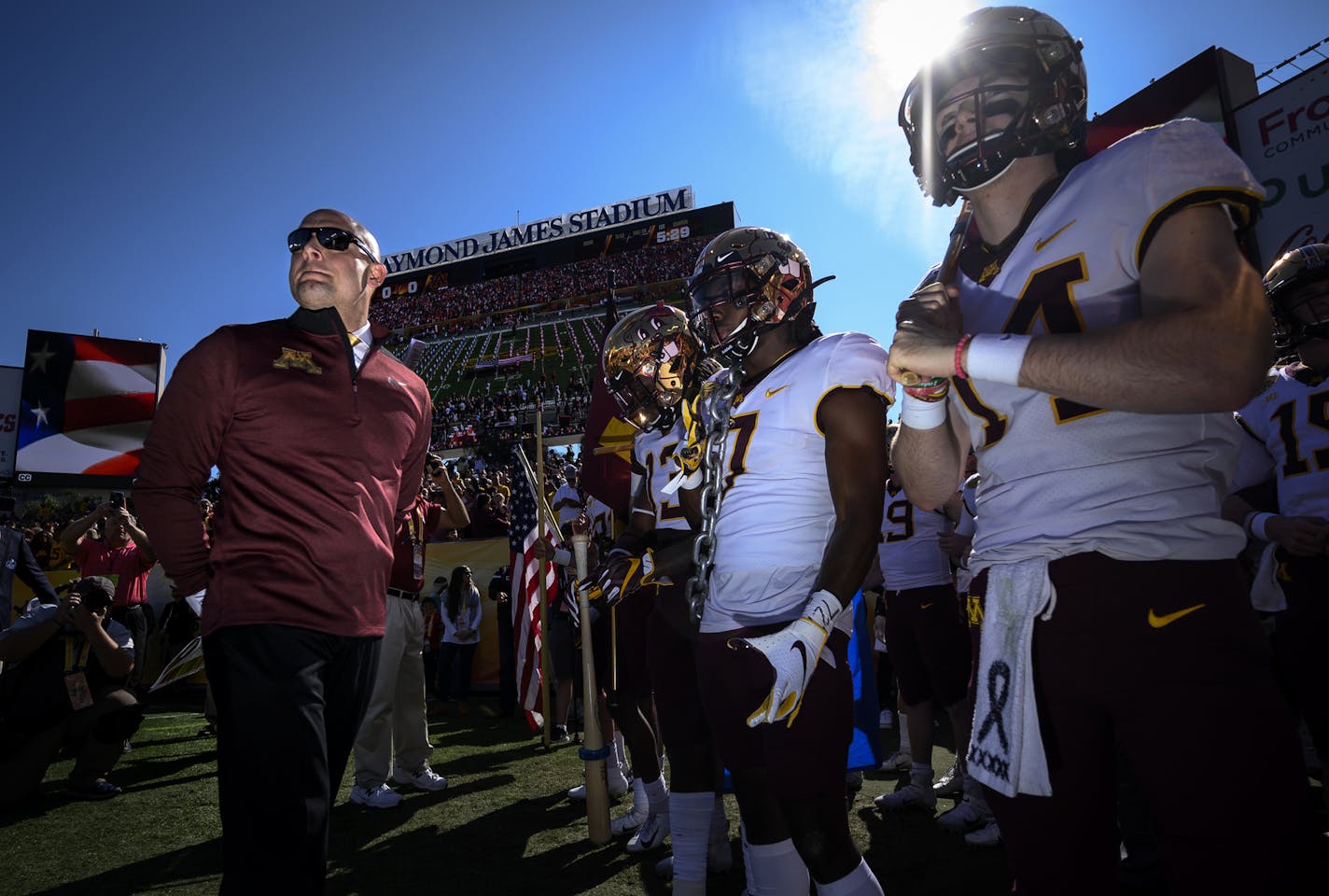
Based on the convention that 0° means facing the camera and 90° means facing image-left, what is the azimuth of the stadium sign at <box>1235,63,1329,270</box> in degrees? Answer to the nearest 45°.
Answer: approximately 45°

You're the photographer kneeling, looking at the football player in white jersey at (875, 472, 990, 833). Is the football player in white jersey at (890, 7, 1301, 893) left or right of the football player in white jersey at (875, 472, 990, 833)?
right

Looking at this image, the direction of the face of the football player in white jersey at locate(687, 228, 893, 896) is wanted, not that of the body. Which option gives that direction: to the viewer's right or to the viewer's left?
to the viewer's left

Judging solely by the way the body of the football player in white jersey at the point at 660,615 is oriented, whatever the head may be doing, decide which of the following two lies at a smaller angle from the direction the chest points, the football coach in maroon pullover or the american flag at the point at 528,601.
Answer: the football coach in maroon pullover

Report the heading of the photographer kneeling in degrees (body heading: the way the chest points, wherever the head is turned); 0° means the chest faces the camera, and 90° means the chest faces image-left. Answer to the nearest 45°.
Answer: approximately 315°

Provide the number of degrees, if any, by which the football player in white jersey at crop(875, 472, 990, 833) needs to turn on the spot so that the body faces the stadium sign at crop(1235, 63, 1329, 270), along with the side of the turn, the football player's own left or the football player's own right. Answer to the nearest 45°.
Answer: approximately 180°

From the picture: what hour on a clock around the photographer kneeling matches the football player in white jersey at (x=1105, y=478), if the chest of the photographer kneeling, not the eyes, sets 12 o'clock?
The football player in white jersey is roughly at 1 o'clock from the photographer kneeling.

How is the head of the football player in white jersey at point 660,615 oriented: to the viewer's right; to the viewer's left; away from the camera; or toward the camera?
to the viewer's left

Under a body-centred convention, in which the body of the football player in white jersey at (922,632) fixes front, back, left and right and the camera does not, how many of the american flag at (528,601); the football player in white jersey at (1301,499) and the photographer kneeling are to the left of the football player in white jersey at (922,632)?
1
